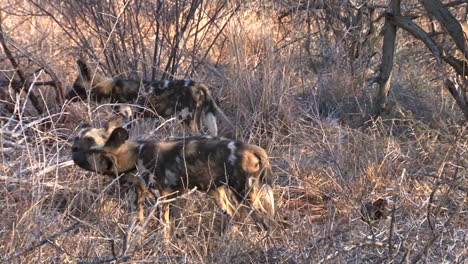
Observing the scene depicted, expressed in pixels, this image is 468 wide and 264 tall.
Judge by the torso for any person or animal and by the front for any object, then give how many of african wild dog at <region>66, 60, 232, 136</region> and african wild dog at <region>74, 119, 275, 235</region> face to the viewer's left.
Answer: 2

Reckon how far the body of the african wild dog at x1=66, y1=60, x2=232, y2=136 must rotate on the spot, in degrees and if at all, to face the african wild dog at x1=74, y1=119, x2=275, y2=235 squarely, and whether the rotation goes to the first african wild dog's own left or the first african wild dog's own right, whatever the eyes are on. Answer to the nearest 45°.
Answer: approximately 90° to the first african wild dog's own left

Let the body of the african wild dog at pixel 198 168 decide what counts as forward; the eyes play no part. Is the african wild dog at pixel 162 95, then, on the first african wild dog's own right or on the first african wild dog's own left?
on the first african wild dog's own right

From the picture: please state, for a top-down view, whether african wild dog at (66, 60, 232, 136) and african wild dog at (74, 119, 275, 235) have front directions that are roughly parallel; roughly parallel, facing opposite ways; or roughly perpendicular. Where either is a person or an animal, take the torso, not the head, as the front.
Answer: roughly parallel

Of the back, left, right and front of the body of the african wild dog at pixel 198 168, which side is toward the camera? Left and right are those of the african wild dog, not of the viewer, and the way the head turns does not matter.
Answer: left

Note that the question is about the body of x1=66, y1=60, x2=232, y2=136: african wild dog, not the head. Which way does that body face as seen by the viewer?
to the viewer's left
